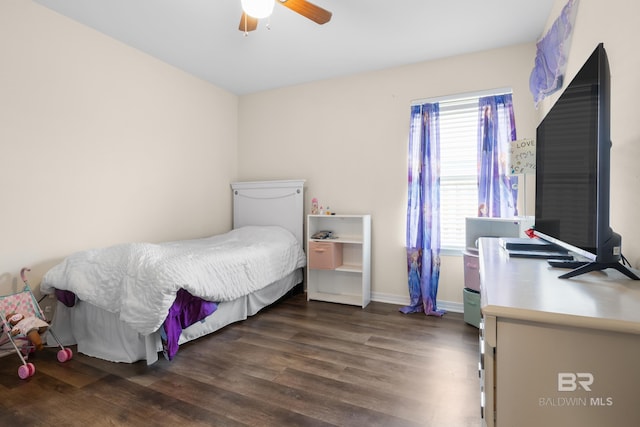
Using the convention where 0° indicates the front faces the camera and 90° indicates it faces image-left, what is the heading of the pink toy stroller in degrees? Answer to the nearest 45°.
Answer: approximately 315°

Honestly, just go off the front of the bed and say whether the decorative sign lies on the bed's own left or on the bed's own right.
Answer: on the bed's own left

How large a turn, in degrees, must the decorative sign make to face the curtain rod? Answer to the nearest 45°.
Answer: approximately 135° to its right

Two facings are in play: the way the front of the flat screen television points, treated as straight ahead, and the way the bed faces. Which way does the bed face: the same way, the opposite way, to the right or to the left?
to the left

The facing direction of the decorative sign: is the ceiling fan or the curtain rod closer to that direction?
the ceiling fan

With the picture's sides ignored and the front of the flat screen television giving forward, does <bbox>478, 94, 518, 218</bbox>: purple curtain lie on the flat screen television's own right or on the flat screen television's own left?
on the flat screen television's own right

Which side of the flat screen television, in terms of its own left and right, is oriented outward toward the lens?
left

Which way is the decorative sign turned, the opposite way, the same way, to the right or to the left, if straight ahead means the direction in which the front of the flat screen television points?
to the left

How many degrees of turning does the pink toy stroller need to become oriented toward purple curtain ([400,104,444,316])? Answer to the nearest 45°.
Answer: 0° — it already faces it
